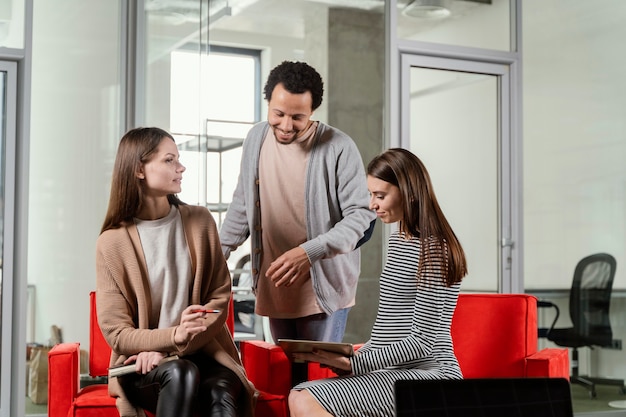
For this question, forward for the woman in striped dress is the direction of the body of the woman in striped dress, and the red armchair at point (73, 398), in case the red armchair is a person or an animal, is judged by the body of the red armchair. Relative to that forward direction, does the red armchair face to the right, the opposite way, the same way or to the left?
to the left

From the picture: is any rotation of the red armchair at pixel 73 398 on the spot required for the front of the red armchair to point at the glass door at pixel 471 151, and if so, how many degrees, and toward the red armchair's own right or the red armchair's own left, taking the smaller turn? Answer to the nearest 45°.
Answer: approximately 135° to the red armchair's own left

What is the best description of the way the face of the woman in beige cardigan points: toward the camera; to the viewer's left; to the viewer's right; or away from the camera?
to the viewer's right

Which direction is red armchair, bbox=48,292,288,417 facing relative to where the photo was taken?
toward the camera

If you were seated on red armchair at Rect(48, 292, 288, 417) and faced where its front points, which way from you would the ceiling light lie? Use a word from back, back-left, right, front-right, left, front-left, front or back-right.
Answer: back-left

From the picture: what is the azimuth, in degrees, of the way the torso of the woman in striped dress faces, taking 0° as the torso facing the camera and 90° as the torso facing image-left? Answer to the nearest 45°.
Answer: approximately 90°

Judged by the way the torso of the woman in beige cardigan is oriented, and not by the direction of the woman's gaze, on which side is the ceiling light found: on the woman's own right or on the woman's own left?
on the woman's own left

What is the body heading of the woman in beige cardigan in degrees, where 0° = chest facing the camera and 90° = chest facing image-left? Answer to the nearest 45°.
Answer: approximately 315°

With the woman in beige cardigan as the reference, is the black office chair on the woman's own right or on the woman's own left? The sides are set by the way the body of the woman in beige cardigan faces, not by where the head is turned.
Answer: on the woman's own left

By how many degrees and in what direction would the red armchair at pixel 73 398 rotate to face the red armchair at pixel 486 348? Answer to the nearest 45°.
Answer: approximately 90° to its left
